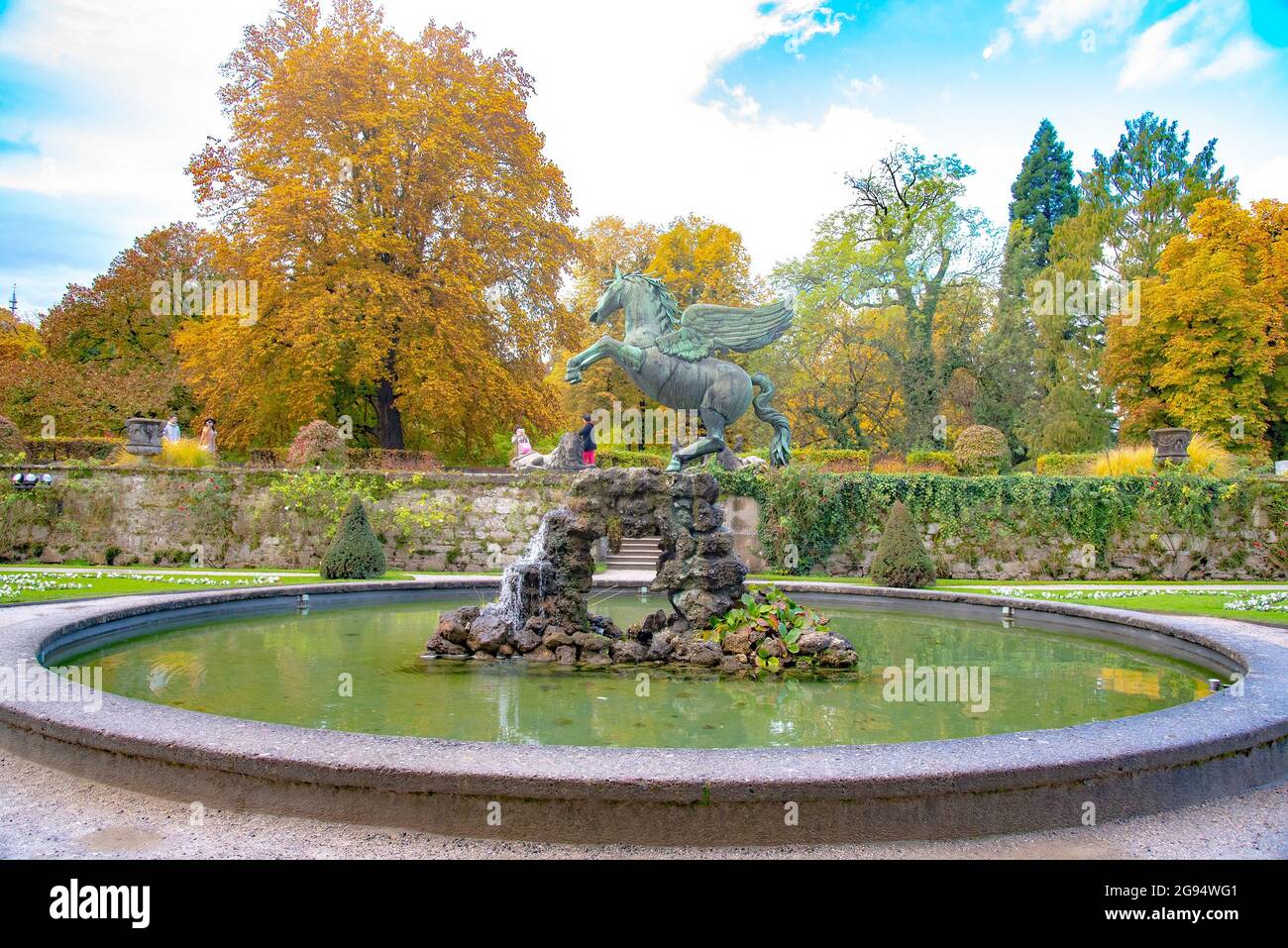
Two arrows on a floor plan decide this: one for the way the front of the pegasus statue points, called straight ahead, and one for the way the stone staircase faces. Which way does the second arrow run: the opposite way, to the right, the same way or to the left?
to the left

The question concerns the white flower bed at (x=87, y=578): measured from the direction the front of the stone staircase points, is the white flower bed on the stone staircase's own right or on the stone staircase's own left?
on the stone staircase's own right

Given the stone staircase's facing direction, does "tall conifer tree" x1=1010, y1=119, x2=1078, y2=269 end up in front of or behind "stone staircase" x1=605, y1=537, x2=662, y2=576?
behind

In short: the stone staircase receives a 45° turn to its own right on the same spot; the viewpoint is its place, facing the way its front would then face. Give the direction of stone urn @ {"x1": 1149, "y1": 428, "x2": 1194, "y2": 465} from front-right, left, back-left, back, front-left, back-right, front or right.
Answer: back-left

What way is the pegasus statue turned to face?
to the viewer's left

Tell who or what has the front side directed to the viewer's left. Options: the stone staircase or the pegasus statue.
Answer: the pegasus statue

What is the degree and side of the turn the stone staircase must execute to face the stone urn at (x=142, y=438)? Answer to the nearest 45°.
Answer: approximately 90° to its right

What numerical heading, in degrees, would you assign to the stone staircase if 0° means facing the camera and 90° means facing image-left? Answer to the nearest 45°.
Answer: approximately 0°

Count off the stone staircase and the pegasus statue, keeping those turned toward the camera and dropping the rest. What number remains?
1

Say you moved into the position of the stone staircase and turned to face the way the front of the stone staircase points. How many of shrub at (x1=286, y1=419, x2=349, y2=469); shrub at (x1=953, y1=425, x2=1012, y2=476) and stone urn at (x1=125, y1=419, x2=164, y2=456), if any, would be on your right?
2

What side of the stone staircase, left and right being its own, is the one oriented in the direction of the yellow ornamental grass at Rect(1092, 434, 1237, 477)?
left

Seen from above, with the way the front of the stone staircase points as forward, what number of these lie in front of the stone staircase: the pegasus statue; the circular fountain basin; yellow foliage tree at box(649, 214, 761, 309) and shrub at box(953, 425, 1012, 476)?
2

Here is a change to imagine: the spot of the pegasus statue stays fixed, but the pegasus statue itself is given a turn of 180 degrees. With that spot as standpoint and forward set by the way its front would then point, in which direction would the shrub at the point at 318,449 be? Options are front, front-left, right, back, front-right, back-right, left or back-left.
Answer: back-left
